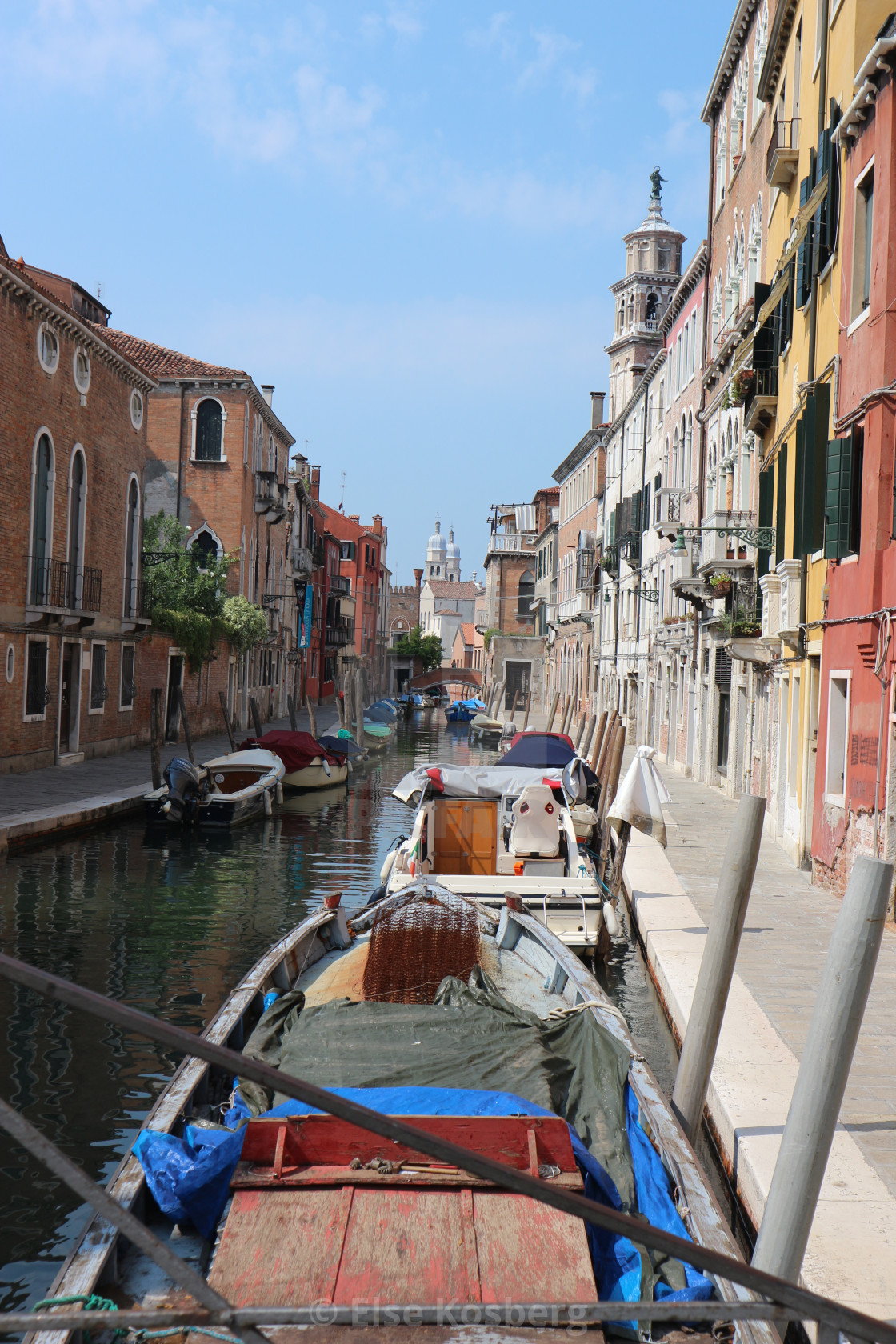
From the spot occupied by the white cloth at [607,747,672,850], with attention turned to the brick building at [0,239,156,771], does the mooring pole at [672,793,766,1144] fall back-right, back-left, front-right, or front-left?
back-left

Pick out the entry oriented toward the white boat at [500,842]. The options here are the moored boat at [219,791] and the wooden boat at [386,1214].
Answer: the wooden boat at [386,1214]

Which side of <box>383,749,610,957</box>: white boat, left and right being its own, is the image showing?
back

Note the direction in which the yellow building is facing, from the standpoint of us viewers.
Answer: facing to the left of the viewer

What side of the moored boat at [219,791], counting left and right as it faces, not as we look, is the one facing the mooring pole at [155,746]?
left

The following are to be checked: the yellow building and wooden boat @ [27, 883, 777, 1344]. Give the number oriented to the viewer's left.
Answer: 1

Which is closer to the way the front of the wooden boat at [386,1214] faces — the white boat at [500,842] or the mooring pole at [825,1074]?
the white boat

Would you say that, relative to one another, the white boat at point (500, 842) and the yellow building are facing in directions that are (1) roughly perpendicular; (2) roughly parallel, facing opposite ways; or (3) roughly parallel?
roughly perpendicular

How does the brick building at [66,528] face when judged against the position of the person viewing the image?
facing the viewer and to the right of the viewer

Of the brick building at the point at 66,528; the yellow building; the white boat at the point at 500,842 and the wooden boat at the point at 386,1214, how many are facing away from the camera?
2

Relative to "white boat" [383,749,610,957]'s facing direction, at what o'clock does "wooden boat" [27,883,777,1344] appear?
"wooden boat" [27,883,777,1344] is roughly at 6 o'clock from "white boat" [383,749,610,957].

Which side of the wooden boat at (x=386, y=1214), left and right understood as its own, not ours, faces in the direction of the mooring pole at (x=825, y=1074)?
right

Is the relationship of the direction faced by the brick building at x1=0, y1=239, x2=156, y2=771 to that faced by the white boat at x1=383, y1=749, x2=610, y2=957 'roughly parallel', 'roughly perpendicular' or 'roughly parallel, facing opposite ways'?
roughly perpendicular

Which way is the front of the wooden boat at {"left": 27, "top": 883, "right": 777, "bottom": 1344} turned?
away from the camera

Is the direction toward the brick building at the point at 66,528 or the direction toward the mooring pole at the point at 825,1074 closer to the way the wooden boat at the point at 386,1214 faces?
the brick building

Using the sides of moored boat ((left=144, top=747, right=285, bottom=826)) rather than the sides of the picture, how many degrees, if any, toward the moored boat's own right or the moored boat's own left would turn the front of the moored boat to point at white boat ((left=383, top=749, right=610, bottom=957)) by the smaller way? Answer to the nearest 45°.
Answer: approximately 90° to the moored boat's own right

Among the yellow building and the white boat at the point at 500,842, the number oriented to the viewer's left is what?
1

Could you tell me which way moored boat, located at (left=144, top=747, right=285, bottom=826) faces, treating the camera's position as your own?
facing away from the viewer and to the right of the viewer
